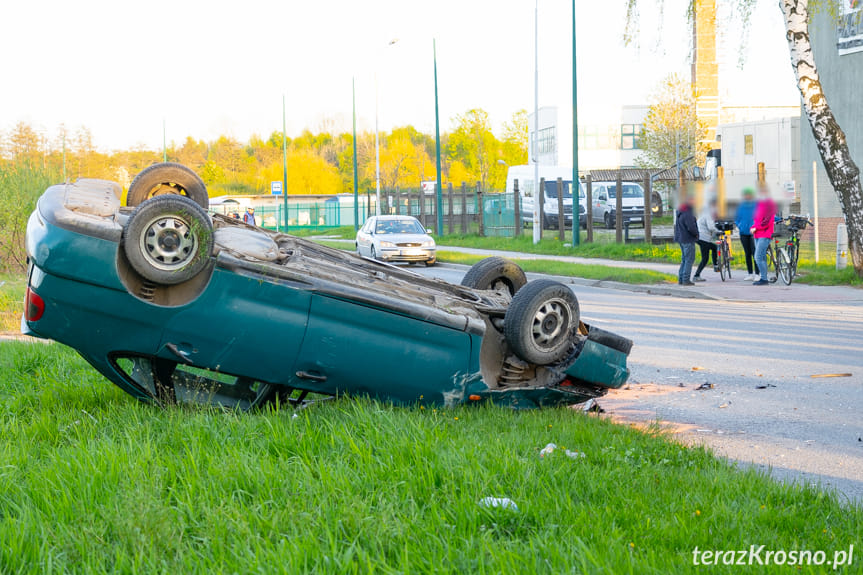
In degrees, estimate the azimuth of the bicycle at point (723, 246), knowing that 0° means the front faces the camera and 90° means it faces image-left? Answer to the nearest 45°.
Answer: approximately 0°

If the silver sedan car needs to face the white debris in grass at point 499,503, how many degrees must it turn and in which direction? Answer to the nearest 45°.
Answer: approximately 45° to its right

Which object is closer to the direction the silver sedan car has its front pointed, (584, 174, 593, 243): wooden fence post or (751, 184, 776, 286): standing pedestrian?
the standing pedestrian

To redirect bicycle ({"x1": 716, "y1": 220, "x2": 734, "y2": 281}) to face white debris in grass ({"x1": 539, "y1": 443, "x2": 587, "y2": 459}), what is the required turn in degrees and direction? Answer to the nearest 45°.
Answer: approximately 180°
